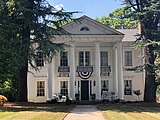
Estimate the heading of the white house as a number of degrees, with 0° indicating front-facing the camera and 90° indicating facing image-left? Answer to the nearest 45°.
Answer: approximately 0°

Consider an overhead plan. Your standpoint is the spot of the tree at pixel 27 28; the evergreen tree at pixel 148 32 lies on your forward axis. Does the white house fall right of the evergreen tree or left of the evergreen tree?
left

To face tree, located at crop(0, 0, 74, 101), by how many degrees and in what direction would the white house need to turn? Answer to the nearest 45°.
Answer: approximately 45° to its right

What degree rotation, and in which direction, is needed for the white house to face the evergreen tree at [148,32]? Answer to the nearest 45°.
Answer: approximately 45° to its left
